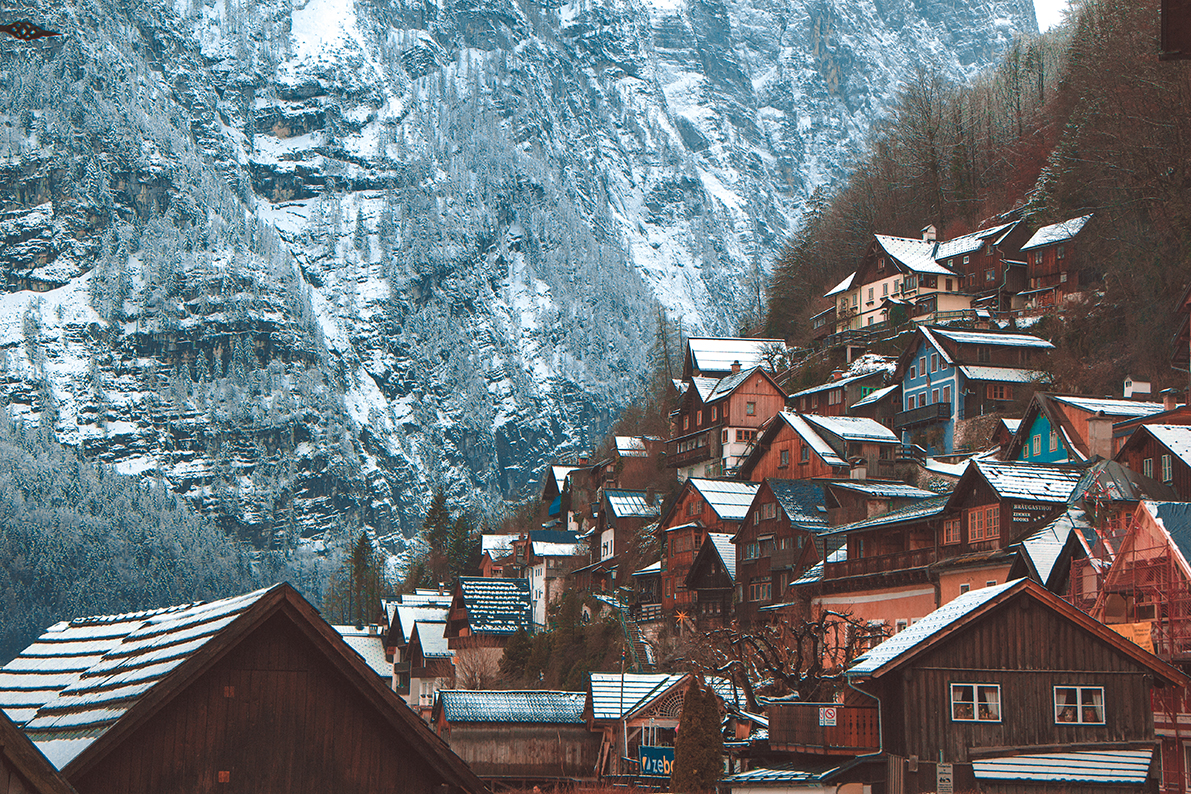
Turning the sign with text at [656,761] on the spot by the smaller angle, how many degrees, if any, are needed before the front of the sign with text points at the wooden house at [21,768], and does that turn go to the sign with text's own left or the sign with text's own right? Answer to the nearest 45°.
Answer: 0° — it already faces it

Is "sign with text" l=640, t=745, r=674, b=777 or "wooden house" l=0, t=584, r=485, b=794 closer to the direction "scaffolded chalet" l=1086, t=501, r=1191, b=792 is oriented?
the wooden house

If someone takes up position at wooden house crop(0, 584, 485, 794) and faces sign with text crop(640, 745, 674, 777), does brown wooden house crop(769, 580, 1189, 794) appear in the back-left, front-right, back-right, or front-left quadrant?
front-right

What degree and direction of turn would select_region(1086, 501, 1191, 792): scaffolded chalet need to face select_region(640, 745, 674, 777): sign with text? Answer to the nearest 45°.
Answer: approximately 45° to its right

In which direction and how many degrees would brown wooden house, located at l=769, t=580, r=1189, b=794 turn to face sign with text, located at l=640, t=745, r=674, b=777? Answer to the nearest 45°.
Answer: approximately 135° to its right

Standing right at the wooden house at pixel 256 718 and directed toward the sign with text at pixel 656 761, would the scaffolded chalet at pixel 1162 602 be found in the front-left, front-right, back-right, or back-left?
front-right

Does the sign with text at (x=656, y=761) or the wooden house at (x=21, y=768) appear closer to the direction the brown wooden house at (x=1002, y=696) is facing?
the wooden house

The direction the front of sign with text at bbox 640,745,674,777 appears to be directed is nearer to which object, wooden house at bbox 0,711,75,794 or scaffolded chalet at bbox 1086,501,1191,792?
the wooden house

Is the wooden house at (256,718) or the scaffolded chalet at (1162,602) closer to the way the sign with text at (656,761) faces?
the wooden house

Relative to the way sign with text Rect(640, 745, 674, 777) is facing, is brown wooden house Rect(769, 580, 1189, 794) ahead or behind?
ahead

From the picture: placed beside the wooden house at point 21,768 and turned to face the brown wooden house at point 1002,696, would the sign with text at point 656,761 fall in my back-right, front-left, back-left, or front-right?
front-left

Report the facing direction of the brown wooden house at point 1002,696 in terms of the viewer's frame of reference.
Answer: facing the viewer

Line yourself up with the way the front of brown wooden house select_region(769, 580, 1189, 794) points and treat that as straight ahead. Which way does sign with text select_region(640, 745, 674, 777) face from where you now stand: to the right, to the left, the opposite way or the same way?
the same way

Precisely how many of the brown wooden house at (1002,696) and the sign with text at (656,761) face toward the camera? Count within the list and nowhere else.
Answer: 2

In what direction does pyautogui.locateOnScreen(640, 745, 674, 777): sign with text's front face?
toward the camera
